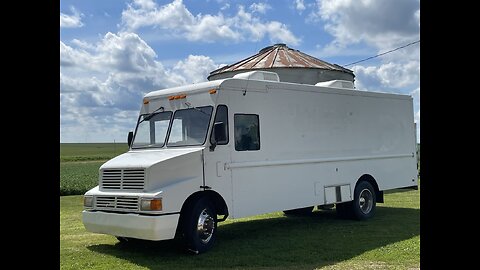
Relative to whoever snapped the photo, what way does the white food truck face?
facing the viewer and to the left of the viewer
